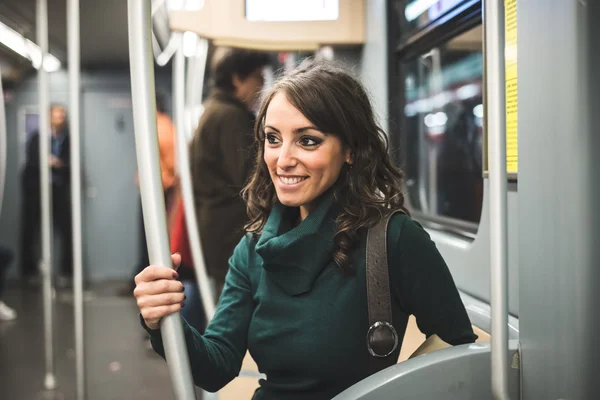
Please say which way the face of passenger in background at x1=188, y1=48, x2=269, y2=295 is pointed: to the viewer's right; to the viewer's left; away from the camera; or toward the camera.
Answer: to the viewer's right

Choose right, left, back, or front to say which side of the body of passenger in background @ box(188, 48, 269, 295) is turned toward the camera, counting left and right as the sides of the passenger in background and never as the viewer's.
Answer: right

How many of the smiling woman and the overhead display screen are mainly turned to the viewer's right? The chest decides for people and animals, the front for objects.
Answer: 0

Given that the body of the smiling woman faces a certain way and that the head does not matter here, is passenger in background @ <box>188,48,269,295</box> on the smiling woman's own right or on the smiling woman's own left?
on the smiling woman's own right

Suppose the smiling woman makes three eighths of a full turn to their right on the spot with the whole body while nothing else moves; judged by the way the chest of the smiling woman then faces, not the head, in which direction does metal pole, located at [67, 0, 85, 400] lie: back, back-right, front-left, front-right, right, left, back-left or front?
front-left

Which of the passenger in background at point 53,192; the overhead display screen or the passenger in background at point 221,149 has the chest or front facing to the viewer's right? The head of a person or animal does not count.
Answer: the passenger in background at point 221,149

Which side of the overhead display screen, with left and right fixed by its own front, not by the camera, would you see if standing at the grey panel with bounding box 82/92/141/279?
back

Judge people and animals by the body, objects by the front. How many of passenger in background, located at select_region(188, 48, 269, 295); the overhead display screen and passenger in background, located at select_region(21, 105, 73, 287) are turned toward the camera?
2

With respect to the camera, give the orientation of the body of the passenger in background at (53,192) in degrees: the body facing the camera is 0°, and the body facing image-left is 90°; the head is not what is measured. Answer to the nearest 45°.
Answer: approximately 0°

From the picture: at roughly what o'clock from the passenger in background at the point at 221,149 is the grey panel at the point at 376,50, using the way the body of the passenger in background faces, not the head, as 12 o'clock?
The grey panel is roughly at 1 o'clock from the passenger in background.
